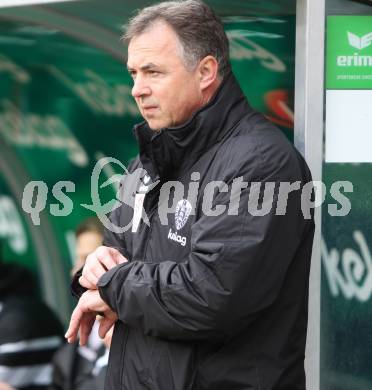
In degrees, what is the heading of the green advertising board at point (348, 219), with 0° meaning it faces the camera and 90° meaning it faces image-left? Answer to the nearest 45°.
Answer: approximately 0°

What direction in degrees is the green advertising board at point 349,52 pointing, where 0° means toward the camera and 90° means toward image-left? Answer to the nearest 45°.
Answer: approximately 0°

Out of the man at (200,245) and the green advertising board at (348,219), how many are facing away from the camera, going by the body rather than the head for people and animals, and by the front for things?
0

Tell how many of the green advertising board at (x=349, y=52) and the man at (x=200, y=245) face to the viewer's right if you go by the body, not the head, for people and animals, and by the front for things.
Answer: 0

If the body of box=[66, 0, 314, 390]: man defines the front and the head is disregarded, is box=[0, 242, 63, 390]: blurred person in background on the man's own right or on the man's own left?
on the man's own right
